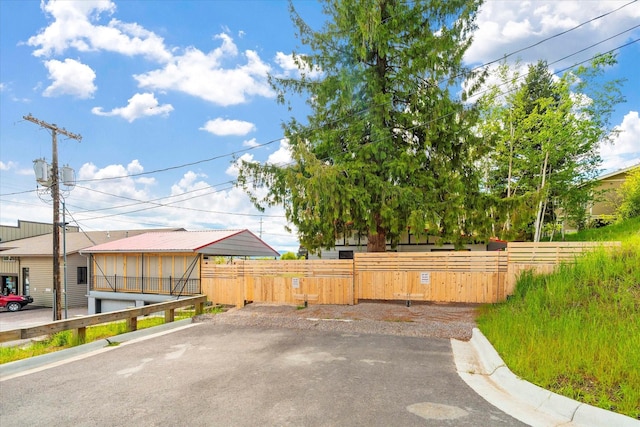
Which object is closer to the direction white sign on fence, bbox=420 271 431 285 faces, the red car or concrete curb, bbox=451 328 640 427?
the concrete curb

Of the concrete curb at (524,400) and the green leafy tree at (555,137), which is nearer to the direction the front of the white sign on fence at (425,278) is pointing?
the concrete curb

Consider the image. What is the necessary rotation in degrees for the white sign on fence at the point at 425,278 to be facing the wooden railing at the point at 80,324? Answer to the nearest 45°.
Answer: approximately 45° to its right

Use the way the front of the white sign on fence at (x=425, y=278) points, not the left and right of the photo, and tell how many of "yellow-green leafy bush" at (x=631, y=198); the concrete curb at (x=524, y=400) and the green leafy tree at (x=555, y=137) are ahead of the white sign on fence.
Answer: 1

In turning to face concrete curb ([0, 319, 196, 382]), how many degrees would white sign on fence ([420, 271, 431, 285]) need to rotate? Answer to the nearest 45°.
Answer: approximately 45° to its right

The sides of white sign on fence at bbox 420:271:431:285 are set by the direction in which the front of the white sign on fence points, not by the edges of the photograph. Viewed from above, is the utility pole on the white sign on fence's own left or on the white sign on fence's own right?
on the white sign on fence's own right

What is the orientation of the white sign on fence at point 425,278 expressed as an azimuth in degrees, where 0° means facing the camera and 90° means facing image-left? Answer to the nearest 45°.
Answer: approximately 0°

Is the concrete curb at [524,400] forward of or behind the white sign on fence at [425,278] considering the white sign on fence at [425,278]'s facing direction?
forward

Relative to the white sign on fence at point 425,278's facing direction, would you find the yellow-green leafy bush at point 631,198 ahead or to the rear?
to the rear
